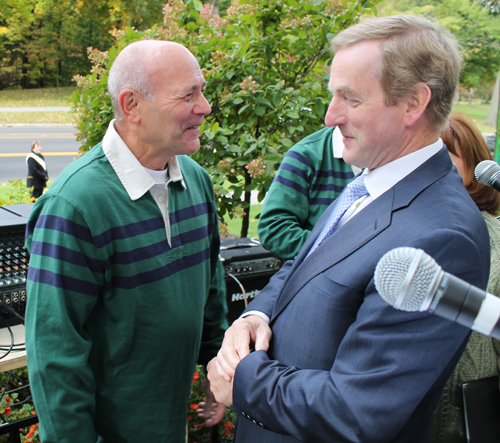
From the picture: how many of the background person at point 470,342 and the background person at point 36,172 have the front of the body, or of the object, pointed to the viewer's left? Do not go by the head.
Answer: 1

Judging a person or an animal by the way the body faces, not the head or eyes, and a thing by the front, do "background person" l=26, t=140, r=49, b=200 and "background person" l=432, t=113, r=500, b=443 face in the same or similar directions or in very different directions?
very different directions

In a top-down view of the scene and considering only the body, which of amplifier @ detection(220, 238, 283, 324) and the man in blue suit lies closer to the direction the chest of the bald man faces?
the man in blue suit

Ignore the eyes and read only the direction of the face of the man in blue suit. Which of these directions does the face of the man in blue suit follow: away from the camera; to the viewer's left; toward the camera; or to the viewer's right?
to the viewer's left

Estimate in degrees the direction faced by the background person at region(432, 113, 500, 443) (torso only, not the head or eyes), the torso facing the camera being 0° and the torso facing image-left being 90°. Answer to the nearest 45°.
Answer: approximately 90°

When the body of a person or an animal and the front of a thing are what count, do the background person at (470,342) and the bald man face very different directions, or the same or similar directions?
very different directions

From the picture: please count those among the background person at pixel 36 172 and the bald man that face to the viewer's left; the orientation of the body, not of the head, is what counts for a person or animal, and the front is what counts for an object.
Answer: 0

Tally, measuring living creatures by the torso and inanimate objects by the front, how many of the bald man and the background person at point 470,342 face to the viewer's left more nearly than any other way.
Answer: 1

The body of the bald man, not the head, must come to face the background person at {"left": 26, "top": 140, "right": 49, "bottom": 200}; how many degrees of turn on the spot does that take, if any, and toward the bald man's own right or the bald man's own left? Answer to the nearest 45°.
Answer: approximately 135° to the bald man's own left
